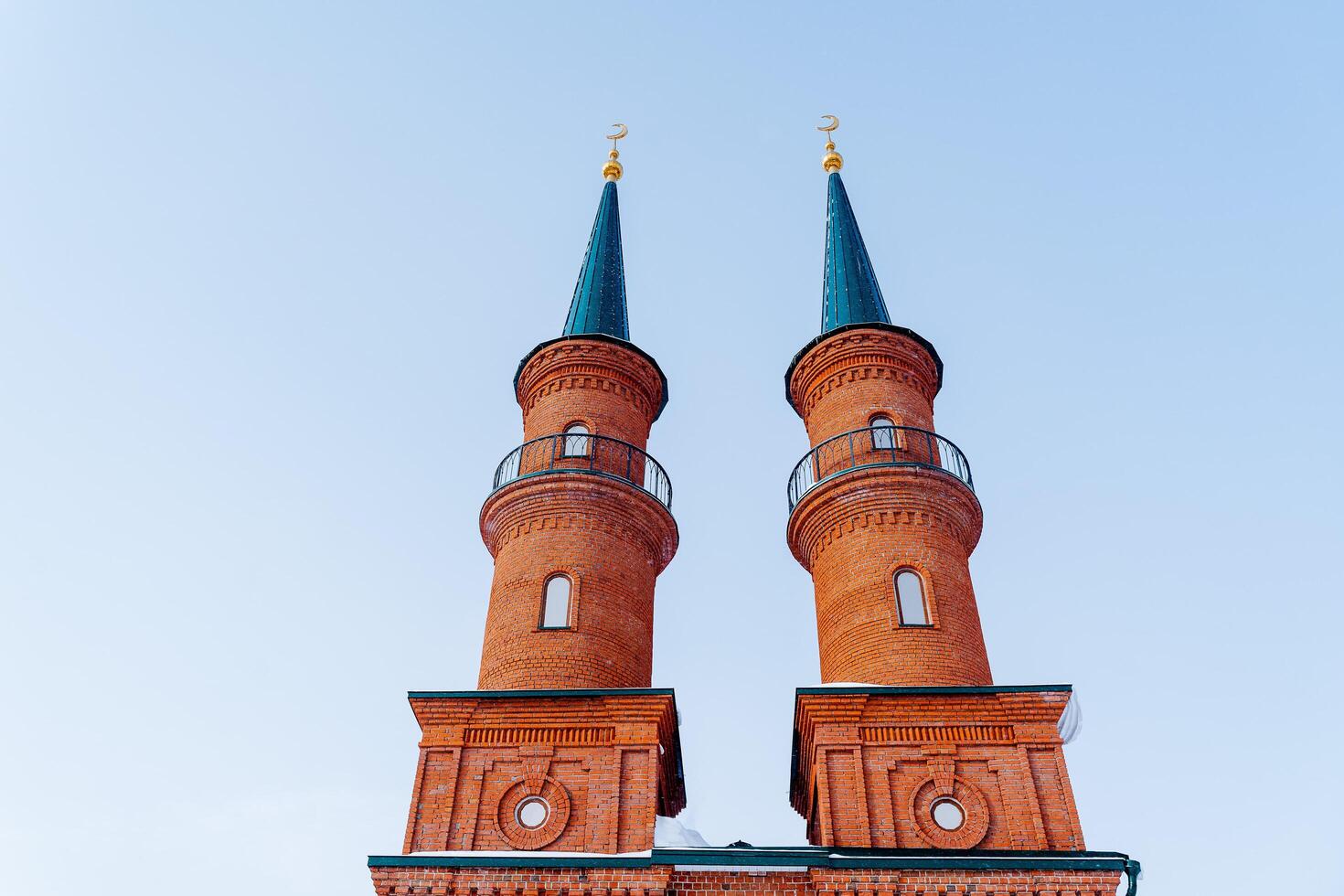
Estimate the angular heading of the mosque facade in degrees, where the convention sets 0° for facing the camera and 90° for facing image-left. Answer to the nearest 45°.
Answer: approximately 0°
